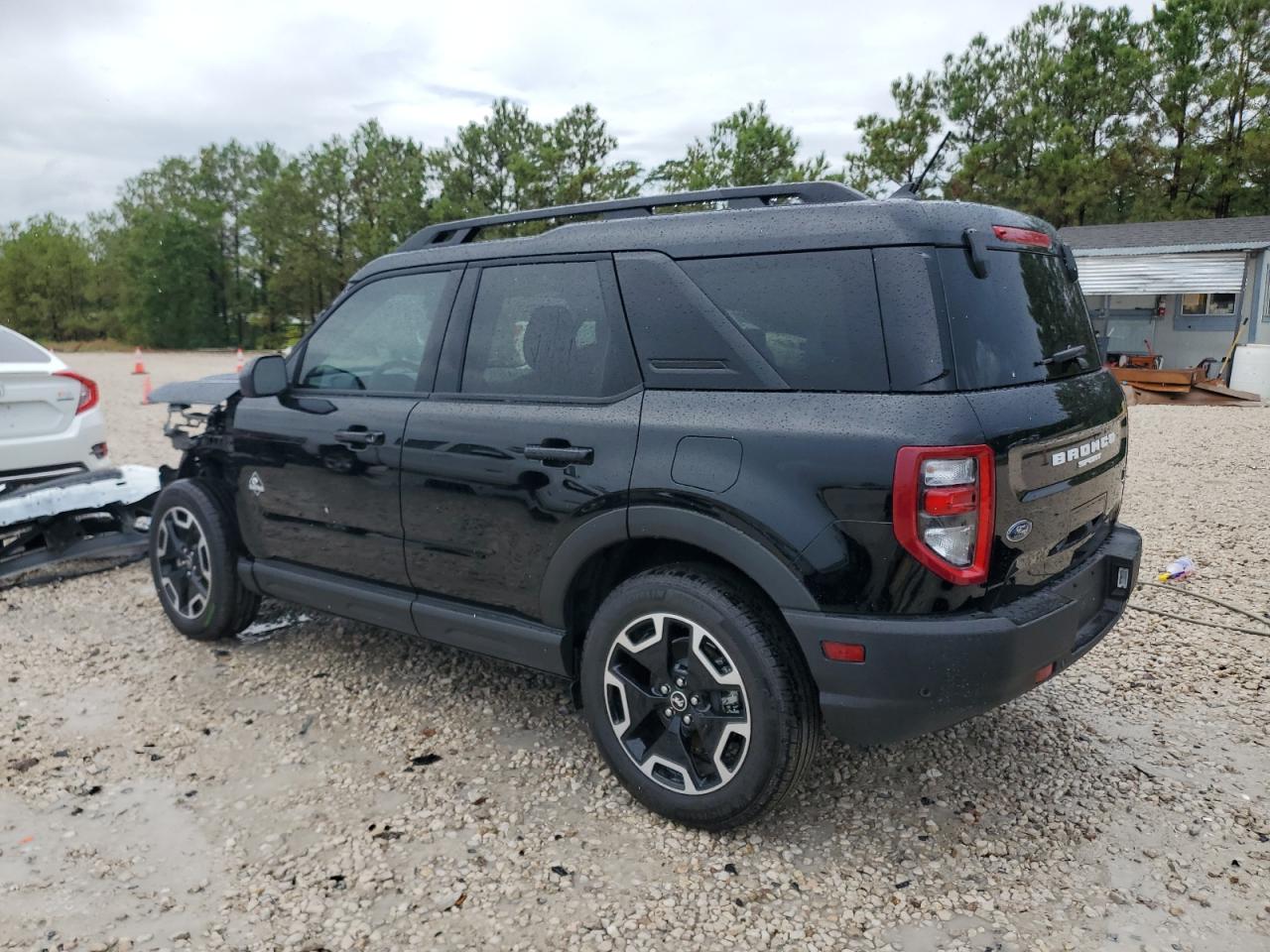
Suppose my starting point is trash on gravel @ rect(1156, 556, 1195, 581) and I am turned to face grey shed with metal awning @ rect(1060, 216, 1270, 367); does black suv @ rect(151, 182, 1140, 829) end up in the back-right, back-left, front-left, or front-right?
back-left

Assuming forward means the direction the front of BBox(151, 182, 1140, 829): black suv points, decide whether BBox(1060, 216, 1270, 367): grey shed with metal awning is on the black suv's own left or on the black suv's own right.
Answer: on the black suv's own right

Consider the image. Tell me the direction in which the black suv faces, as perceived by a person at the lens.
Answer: facing away from the viewer and to the left of the viewer

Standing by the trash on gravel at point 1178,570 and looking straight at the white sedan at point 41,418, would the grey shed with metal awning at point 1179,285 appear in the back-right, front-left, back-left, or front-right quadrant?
back-right

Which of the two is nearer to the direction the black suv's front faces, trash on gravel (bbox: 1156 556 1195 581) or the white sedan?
the white sedan

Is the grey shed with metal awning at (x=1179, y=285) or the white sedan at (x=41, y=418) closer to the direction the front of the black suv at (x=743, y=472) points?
the white sedan

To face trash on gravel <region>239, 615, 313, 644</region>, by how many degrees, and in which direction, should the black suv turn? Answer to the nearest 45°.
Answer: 0° — it already faces it

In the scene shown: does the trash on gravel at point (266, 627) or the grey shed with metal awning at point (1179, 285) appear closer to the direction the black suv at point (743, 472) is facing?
the trash on gravel

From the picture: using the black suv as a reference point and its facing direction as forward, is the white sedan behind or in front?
in front

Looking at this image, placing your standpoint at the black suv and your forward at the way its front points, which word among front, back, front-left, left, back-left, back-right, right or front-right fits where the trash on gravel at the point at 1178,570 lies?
right
